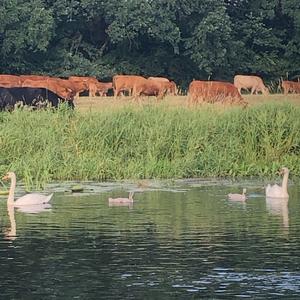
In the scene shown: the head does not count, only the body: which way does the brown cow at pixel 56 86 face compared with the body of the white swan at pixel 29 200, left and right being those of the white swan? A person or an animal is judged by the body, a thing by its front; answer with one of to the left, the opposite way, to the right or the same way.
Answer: the opposite way

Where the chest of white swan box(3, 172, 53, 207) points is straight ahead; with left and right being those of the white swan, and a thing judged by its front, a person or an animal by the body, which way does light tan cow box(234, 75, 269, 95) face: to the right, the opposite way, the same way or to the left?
the opposite way

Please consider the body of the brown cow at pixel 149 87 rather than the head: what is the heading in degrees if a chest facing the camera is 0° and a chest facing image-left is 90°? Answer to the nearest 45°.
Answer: approximately 270°

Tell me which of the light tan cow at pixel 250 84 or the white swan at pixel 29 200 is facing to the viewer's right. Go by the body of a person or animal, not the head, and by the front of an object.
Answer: the light tan cow

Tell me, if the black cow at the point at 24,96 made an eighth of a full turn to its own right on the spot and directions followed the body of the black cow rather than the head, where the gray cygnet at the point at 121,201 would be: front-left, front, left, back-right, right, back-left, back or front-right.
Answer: front-right

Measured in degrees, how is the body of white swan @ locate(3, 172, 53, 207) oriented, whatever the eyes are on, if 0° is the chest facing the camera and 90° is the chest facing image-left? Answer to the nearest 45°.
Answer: approximately 90°
